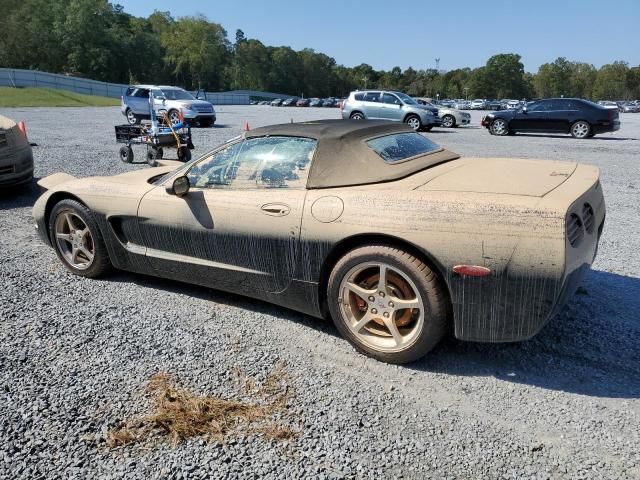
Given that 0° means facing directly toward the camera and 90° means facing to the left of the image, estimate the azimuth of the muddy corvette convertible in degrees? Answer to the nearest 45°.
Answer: approximately 135°

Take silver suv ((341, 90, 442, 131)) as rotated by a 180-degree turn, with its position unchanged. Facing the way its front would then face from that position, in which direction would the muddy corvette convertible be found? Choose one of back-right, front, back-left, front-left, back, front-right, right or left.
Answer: back-left

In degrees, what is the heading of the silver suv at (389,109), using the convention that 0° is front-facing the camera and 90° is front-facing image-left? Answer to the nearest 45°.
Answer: approximately 315°
